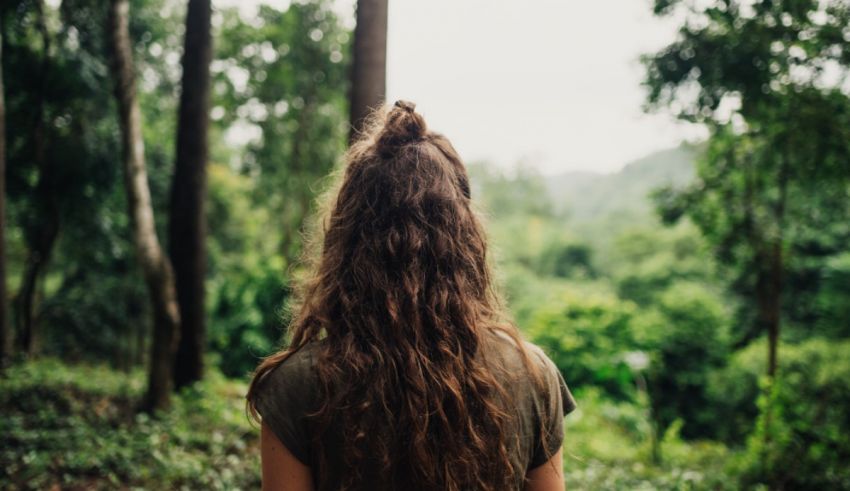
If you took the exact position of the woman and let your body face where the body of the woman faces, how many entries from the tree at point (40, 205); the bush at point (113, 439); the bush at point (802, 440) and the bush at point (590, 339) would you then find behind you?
0

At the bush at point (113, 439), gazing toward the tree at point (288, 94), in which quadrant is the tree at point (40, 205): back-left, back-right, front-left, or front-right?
front-left

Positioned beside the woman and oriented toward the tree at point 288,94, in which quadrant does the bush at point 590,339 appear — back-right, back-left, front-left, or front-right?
front-right

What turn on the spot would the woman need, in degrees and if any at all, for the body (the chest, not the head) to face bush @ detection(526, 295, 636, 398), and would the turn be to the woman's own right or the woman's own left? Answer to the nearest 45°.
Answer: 0° — they already face it

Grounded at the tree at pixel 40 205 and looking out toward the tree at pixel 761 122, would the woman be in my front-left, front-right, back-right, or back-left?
front-right

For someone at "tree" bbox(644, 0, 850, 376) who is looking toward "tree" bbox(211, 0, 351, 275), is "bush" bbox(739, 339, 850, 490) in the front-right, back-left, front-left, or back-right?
back-left

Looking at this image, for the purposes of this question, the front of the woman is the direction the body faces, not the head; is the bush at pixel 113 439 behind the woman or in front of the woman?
in front

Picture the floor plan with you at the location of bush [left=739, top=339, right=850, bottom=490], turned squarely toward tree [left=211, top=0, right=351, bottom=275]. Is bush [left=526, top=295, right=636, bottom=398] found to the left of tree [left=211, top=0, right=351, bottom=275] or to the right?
right

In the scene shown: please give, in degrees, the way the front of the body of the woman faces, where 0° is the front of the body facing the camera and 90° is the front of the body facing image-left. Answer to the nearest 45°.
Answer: approximately 180°

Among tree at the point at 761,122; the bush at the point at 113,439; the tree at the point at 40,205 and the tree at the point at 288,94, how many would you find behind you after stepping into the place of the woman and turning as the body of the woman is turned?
0

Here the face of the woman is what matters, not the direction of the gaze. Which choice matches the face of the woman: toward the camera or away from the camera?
away from the camera

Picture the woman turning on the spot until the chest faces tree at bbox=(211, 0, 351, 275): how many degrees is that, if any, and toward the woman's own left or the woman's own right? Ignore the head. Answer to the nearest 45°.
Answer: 0° — they already face it

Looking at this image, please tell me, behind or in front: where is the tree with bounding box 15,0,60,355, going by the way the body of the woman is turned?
in front
